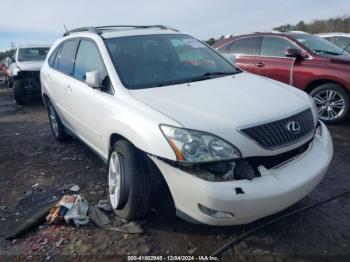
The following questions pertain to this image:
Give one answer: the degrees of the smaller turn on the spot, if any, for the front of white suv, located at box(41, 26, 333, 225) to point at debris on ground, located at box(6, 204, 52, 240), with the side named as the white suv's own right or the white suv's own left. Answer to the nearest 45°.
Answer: approximately 135° to the white suv's own right

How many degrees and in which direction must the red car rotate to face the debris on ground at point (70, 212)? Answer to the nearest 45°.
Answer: approximately 90° to its right

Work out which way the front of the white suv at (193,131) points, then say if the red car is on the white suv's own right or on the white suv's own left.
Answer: on the white suv's own left

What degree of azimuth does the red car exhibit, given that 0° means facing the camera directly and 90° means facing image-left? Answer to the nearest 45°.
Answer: approximately 315°

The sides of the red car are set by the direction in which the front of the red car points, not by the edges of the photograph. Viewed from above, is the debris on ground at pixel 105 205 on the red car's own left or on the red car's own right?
on the red car's own right

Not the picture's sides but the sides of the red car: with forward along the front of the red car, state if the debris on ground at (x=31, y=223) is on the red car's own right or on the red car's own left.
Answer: on the red car's own right
